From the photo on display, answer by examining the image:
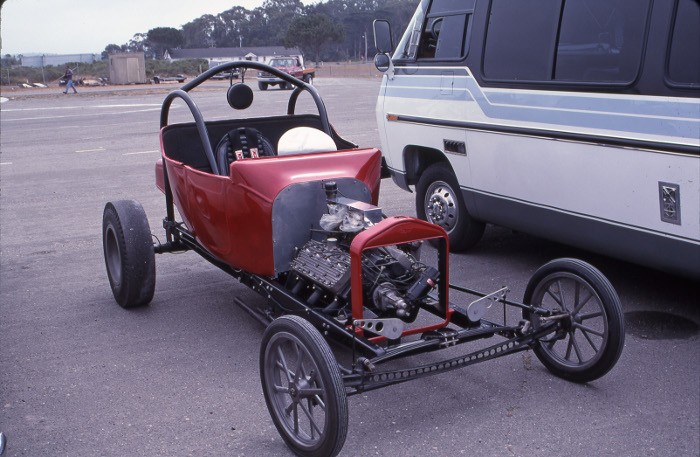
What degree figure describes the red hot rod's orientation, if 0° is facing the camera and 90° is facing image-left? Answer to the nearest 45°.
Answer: approximately 315°

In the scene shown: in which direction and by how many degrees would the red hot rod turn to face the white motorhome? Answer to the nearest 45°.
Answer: approximately 90° to its left

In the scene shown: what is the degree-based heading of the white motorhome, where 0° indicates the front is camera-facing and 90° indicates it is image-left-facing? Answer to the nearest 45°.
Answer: approximately 135°

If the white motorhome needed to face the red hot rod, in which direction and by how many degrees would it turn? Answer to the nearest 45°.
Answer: approximately 90° to its left

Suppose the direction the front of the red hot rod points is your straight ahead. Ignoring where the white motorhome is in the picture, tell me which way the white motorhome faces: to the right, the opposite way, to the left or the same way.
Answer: the opposite way
